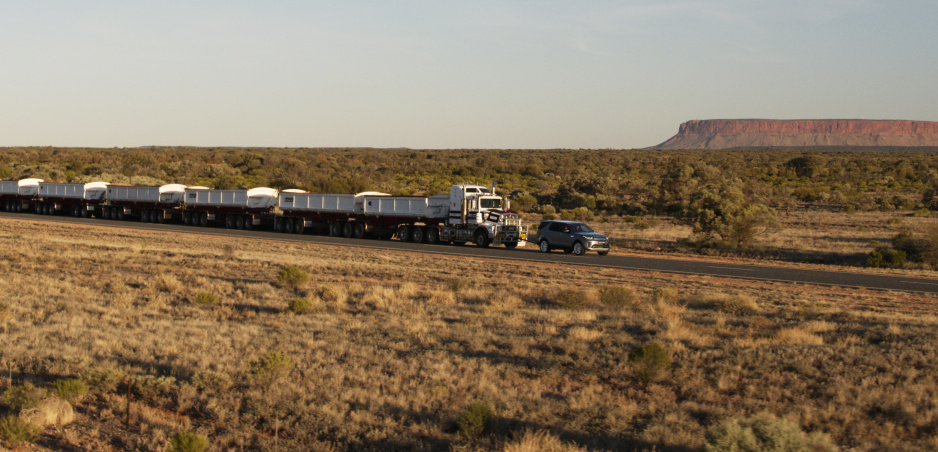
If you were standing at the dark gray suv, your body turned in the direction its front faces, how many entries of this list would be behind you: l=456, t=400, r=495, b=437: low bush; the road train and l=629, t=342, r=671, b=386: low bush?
1

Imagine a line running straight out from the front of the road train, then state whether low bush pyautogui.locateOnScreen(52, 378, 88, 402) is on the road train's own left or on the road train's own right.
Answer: on the road train's own right

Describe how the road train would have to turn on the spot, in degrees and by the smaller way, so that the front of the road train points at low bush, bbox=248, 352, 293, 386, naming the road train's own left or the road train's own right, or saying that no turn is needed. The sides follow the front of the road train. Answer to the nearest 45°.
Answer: approximately 45° to the road train's own right

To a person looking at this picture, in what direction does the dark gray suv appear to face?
facing the viewer and to the right of the viewer

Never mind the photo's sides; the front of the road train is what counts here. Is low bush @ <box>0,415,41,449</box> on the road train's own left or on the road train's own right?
on the road train's own right

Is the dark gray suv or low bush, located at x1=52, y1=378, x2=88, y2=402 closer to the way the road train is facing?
the dark gray suv

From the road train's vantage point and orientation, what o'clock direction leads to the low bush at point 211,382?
The low bush is roughly at 2 o'clock from the road train.

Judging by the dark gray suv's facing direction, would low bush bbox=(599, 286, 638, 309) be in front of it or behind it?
in front

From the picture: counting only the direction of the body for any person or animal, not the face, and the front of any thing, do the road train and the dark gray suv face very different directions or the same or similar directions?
same or similar directions

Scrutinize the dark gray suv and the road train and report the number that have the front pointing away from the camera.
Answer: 0

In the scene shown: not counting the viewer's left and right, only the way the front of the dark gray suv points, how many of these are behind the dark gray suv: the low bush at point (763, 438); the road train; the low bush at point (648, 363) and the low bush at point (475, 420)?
1

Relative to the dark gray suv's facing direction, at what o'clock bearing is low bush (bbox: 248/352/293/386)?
The low bush is roughly at 2 o'clock from the dark gray suv.

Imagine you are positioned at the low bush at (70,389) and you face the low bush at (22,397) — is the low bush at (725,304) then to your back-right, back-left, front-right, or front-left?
back-left

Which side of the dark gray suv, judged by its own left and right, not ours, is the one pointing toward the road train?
back
